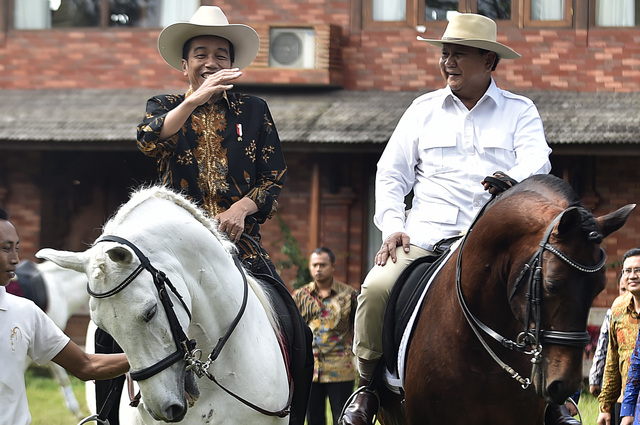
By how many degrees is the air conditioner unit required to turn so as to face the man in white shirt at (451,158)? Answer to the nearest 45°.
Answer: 0° — it already faces them

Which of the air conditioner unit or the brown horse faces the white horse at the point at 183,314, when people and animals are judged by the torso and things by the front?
the air conditioner unit

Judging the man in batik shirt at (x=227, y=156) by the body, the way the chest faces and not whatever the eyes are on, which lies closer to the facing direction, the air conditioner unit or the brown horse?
the brown horse

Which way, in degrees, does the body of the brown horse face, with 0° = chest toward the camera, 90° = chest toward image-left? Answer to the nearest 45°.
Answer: approximately 315°

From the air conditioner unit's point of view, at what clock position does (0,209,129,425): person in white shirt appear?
The person in white shirt is roughly at 12 o'clock from the air conditioner unit.

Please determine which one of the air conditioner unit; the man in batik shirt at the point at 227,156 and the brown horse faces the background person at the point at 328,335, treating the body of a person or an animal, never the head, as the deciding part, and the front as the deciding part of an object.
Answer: the air conditioner unit

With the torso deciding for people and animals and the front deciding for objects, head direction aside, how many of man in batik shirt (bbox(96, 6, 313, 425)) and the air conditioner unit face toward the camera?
2

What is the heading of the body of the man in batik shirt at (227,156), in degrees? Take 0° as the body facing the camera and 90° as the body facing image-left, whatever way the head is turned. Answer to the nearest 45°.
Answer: approximately 0°

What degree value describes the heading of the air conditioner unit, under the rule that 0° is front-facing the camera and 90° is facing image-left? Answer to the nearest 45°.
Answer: approximately 0°

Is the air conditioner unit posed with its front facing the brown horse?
yes

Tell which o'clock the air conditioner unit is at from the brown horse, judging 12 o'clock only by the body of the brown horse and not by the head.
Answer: The air conditioner unit is roughly at 7 o'clock from the brown horse.

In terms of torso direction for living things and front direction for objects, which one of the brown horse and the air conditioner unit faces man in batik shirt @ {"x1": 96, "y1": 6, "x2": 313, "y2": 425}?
the air conditioner unit
